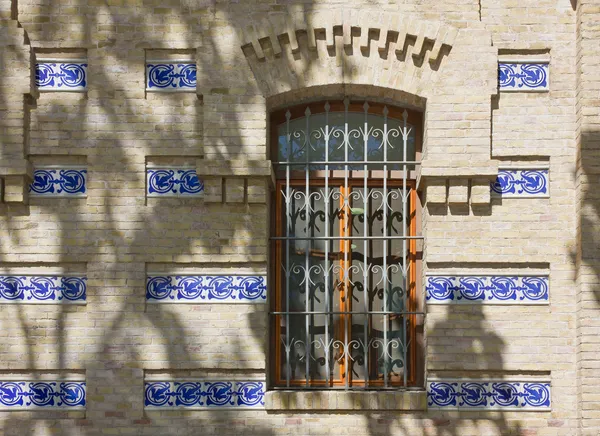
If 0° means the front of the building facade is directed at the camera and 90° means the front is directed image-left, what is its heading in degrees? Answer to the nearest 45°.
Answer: approximately 0°
